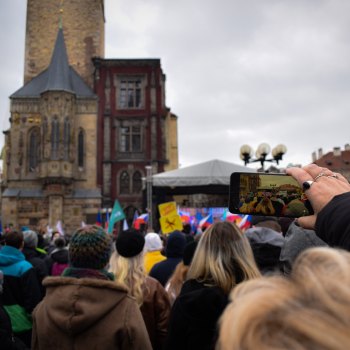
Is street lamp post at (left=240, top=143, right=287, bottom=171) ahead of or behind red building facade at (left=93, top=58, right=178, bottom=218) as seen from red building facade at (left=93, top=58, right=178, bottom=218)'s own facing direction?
ahead

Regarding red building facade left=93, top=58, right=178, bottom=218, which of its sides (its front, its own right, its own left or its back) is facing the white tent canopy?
front

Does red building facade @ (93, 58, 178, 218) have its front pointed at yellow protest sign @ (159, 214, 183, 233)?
yes

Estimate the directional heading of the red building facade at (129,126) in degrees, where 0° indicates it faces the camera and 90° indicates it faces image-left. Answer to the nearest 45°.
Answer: approximately 0°
